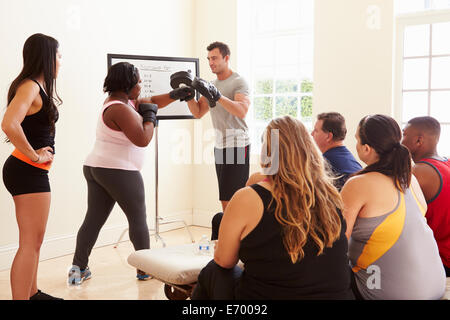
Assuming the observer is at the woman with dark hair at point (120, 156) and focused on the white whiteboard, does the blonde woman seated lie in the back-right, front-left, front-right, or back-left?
back-right

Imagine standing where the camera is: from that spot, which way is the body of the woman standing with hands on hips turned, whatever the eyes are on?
to the viewer's right

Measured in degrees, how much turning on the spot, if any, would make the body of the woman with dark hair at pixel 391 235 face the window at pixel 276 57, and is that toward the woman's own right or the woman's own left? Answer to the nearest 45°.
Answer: approximately 45° to the woman's own right

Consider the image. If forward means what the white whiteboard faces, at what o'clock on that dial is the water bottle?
The water bottle is roughly at 12 o'clock from the white whiteboard.

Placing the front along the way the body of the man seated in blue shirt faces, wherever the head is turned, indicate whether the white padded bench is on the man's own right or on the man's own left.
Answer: on the man's own left

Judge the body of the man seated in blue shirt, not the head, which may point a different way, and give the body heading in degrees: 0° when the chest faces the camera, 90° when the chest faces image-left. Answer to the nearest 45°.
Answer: approximately 90°

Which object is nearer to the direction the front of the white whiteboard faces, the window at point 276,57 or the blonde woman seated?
the blonde woman seated

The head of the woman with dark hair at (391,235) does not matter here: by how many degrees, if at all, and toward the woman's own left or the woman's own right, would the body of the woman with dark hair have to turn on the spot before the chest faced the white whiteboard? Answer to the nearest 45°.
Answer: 0° — they already face it

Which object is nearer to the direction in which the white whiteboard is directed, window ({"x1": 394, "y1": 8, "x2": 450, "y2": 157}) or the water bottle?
the water bottle

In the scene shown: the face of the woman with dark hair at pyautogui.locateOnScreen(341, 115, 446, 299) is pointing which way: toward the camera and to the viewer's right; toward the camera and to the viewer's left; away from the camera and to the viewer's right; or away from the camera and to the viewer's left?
away from the camera and to the viewer's left

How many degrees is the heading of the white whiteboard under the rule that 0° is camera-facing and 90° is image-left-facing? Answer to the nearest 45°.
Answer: approximately 0°

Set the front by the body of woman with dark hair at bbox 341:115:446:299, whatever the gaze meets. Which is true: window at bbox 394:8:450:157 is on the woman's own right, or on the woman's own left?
on the woman's own right

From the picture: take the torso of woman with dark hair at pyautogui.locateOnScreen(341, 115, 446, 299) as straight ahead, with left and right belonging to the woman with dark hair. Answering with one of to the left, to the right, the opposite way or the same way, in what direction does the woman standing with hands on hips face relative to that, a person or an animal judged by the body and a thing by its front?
to the right

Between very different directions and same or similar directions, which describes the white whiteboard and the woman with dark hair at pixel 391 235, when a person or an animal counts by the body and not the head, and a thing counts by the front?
very different directions
